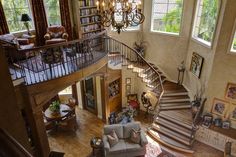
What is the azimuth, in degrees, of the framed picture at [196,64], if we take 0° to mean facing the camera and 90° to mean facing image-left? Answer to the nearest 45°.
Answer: approximately 45°

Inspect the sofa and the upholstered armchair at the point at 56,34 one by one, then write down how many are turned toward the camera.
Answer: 2

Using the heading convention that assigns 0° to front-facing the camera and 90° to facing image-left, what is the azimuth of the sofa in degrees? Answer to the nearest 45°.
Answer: approximately 0°

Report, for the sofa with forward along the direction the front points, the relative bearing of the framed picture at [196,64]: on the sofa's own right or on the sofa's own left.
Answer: on the sofa's own left

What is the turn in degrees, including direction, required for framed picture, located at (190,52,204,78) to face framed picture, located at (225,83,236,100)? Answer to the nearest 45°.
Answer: approximately 90° to its left

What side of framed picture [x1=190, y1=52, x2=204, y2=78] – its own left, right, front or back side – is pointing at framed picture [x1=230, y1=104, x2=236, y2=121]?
left

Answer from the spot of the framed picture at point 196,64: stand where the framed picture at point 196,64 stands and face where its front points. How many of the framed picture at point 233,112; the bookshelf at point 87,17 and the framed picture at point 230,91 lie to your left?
2

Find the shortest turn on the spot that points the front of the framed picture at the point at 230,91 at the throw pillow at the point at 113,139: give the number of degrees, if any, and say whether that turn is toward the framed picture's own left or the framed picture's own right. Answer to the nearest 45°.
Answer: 0° — it already faces it

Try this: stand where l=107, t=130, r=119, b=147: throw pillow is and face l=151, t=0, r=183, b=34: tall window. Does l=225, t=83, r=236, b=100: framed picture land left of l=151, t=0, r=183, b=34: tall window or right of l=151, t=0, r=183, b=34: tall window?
right

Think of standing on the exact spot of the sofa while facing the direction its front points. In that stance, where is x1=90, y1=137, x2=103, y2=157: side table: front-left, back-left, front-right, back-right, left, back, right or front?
right
